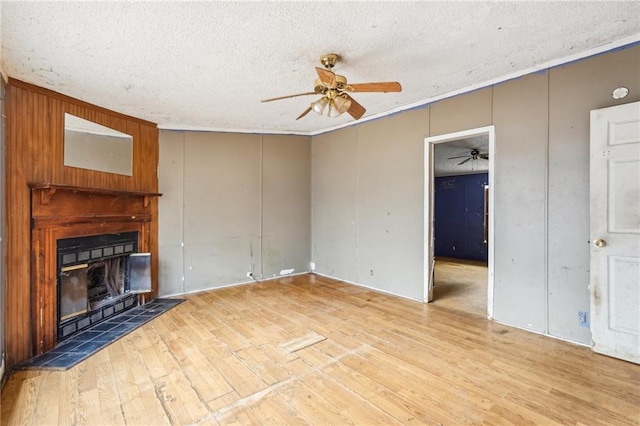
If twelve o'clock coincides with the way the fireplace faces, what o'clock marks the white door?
The white door is roughly at 12 o'clock from the fireplace.

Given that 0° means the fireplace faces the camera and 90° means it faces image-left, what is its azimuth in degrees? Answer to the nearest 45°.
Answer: approximately 315°

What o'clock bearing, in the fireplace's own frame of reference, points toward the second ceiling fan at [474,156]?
The second ceiling fan is roughly at 11 o'clock from the fireplace.

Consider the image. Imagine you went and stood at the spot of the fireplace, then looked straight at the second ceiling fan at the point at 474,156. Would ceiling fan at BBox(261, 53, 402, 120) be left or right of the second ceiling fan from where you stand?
right
